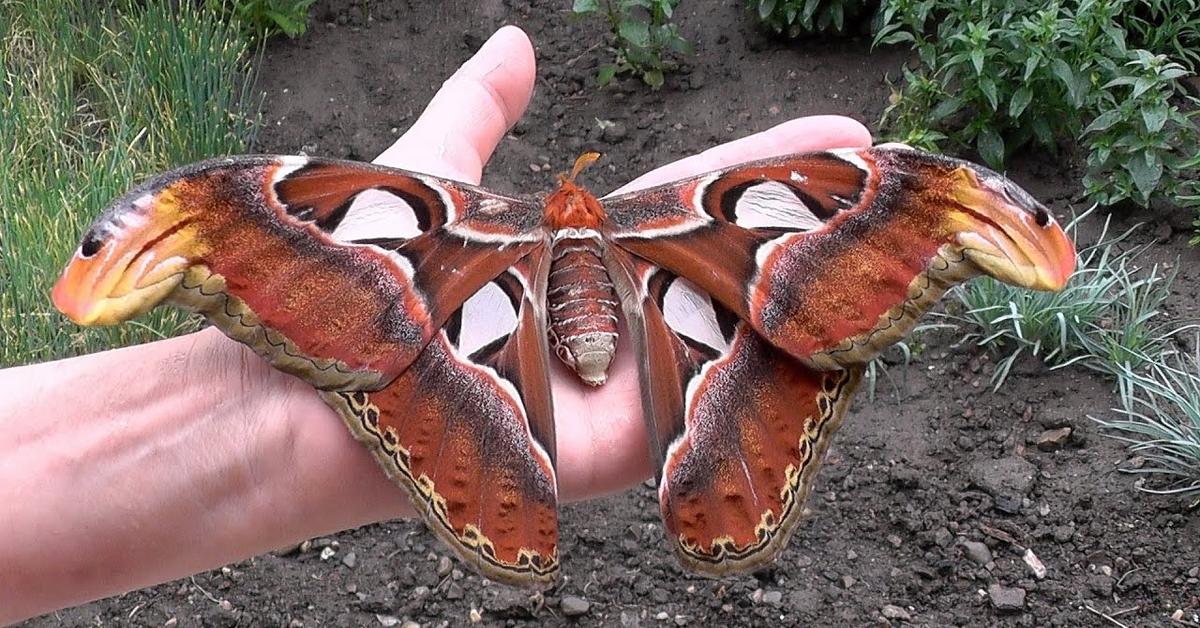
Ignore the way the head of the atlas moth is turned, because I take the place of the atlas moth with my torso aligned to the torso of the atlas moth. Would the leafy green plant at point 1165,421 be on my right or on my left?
on my right

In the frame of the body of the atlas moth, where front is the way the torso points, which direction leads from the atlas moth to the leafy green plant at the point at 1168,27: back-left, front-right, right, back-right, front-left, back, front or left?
front-right

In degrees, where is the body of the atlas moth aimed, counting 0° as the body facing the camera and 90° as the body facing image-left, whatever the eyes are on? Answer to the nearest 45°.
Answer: approximately 180°

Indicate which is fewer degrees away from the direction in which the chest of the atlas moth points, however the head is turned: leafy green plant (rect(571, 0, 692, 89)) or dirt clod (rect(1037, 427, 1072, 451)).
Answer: the leafy green plant

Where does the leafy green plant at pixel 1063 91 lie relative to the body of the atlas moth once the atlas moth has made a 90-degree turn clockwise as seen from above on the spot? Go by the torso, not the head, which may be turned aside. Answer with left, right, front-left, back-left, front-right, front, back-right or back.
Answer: front-left

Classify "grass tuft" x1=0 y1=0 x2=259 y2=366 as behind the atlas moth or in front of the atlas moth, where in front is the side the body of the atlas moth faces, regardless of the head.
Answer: in front

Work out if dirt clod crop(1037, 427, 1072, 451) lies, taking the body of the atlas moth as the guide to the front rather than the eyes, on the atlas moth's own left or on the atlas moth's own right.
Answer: on the atlas moth's own right

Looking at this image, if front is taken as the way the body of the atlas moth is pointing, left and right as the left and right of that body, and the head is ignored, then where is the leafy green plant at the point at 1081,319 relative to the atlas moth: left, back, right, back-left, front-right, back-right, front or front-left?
front-right
